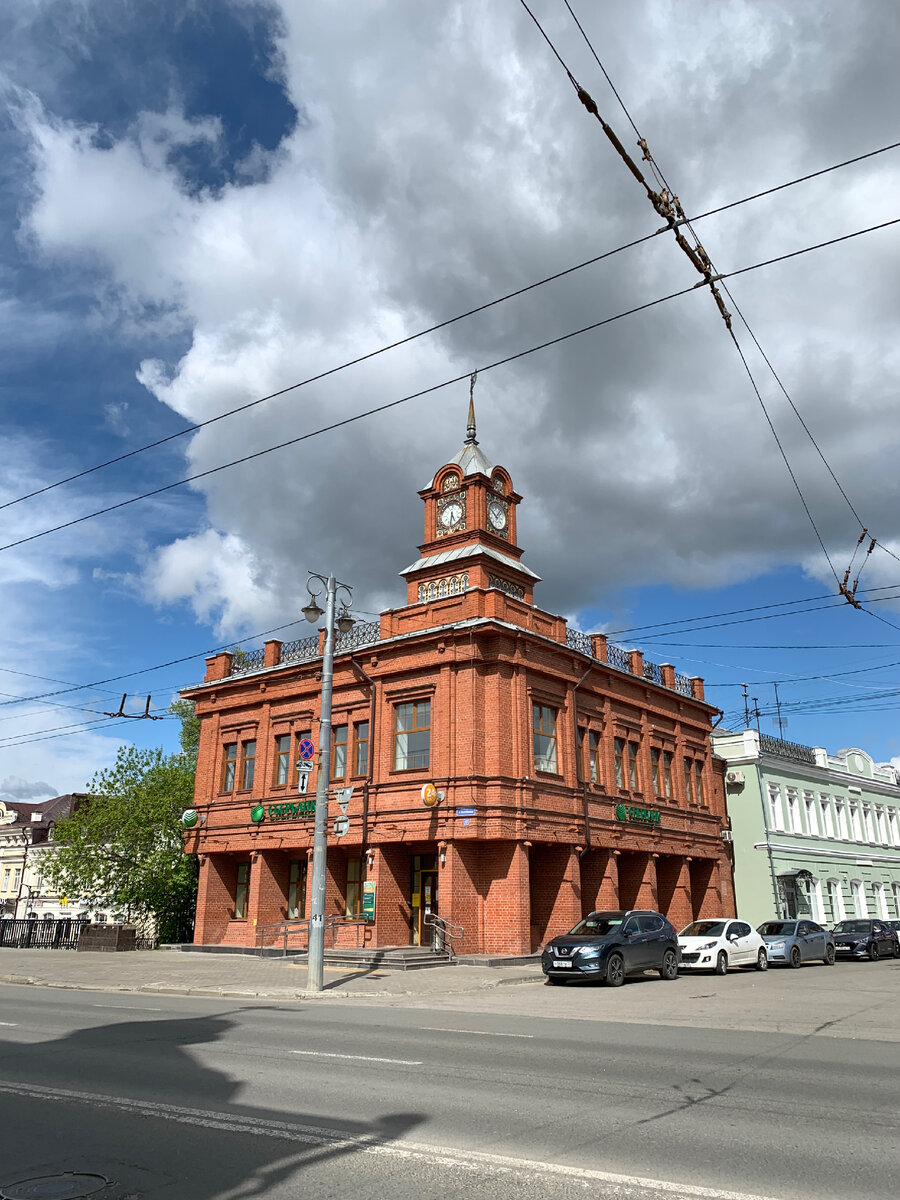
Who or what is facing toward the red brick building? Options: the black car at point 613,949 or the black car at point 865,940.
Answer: the black car at point 865,940

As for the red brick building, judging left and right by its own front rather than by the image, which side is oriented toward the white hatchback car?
left

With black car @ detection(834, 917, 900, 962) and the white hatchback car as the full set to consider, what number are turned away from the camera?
0

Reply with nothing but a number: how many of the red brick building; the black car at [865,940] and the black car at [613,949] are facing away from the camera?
0

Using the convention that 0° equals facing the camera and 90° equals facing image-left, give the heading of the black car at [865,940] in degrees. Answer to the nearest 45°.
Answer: approximately 45°

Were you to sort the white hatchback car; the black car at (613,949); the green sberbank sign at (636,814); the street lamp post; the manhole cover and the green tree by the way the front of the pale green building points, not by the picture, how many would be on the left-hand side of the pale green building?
0

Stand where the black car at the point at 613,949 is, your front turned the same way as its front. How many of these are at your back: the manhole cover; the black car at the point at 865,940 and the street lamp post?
1

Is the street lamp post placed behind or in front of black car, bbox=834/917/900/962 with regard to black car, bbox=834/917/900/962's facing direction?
in front

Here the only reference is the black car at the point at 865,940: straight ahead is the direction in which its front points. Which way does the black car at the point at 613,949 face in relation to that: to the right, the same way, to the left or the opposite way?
the same way

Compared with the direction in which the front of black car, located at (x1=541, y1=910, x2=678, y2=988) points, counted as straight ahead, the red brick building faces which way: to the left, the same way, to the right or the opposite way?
the same way

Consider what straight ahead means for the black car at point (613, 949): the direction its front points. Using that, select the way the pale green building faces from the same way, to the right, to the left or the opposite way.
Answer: to the left

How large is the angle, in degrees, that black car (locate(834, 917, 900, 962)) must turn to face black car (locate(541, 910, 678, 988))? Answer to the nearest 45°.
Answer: approximately 45° to its left

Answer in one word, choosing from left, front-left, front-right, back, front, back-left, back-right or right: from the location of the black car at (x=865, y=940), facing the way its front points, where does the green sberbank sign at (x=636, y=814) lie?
front

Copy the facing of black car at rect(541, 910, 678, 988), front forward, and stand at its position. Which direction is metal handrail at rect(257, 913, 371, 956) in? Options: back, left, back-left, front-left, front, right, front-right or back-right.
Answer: right

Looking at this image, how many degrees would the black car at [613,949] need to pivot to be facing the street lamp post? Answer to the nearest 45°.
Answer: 0° — it already faces it

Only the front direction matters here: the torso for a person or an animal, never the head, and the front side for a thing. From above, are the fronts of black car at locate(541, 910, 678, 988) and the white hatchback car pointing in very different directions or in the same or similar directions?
same or similar directions
